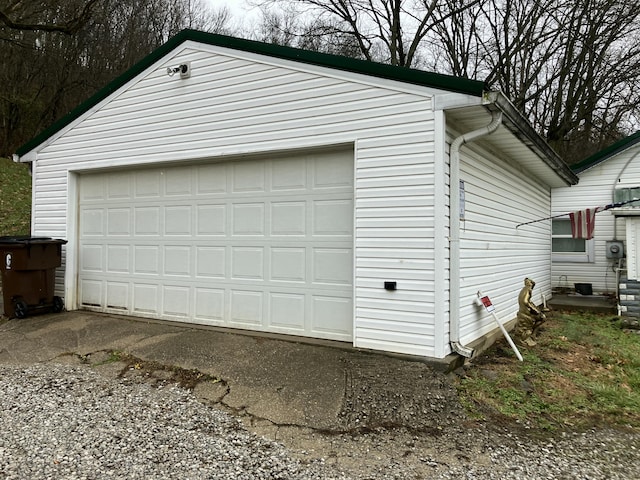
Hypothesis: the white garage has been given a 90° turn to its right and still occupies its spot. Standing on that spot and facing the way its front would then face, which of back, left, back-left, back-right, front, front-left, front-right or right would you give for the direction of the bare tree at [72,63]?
front

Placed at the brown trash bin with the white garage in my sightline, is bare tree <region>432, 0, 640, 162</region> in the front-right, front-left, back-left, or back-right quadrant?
front-left

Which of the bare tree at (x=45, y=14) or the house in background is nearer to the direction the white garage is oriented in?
the bare tree

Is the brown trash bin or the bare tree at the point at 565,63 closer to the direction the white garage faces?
the brown trash bin

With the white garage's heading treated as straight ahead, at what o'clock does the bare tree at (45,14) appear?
The bare tree is roughly at 3 o'clock from the white garage.

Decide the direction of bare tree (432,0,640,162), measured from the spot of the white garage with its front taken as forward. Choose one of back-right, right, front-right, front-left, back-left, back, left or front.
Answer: back

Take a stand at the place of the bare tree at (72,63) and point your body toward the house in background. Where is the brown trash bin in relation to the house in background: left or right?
right

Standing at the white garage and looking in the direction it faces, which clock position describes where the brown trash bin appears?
The brown trash bin is roughly at 2 o'clock from the white garage.

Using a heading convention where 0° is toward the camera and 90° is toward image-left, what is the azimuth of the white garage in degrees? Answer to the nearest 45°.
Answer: approximately 45°

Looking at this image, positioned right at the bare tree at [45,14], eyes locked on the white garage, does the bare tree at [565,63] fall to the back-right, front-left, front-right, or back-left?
front-left
